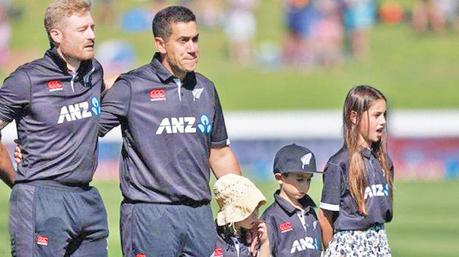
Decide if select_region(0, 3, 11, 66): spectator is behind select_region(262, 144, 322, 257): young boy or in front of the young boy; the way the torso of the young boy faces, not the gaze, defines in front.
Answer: behind

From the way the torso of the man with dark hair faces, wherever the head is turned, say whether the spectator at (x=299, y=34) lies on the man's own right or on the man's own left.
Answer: on the man's own left

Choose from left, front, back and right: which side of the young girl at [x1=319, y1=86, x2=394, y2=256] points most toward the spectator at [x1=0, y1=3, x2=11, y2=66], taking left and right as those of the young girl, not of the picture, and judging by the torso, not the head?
back

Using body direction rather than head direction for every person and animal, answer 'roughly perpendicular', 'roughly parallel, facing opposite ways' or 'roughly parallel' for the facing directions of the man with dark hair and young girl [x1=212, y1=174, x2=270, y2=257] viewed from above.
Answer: roughly parallel

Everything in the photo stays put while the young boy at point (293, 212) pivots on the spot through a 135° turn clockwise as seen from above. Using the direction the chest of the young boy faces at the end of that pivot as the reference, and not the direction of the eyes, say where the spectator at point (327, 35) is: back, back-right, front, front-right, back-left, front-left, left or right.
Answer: right

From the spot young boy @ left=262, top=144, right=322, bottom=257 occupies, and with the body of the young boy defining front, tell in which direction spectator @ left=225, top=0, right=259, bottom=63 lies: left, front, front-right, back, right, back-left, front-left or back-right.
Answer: back-left

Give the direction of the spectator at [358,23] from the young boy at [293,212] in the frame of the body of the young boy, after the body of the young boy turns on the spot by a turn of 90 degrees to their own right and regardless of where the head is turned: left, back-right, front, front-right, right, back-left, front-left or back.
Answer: back-right

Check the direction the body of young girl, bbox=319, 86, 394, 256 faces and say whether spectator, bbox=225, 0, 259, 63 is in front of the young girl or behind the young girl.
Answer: behind

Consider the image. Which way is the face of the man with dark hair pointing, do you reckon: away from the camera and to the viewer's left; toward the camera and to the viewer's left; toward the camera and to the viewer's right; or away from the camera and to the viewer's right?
toward the camera and to the viewer's right

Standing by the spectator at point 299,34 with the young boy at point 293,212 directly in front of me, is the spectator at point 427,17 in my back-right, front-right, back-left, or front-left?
back-left

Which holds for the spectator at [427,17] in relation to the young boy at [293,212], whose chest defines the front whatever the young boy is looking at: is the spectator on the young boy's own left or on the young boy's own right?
on the young boy's own left

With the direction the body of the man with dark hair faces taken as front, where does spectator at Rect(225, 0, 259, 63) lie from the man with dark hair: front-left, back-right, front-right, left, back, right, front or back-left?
back-left

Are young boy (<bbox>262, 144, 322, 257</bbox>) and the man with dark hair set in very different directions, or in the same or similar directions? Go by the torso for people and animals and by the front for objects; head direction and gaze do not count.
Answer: same or similar directions

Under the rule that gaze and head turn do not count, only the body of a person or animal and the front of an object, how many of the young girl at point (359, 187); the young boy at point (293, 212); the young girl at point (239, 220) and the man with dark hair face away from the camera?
0

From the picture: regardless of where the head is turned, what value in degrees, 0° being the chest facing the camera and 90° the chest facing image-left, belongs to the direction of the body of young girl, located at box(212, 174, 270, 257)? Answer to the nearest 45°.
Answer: approximately 315°

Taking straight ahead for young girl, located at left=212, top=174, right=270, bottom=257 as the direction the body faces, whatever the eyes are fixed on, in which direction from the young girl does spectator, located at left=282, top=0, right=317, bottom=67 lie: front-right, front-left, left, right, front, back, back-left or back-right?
back-left

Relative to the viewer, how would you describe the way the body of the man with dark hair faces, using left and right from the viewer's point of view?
facing the viewer and to the right of the viewer

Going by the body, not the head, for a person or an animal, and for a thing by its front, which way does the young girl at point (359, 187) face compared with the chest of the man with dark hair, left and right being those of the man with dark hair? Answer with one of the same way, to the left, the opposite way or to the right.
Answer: the same way

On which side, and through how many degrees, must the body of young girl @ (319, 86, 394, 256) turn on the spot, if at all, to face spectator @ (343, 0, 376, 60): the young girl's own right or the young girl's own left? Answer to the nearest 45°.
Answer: approximately 135° to the young girl's own left
